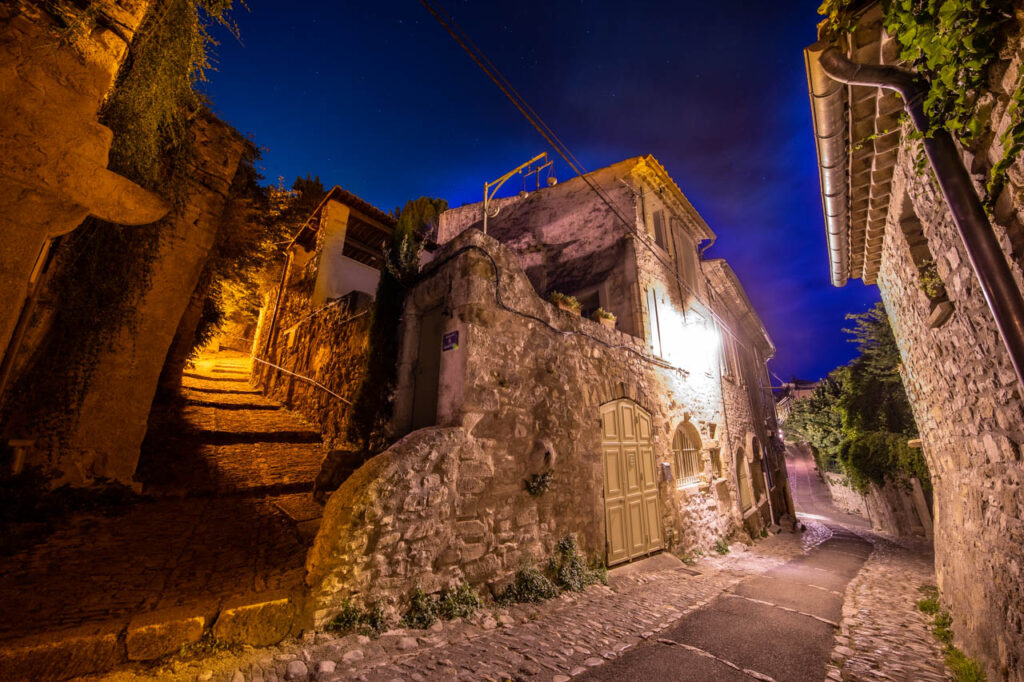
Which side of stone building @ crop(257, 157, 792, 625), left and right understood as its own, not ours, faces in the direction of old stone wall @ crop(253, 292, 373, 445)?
back

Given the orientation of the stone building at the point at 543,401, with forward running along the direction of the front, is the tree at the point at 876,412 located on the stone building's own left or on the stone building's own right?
on the stone building's own left

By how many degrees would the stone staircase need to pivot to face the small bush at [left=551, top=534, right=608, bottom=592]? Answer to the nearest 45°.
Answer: approximately 90° to its left

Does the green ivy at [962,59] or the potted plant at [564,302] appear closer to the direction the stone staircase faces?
the green ivy

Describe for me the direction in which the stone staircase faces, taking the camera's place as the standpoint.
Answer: facing the viewer

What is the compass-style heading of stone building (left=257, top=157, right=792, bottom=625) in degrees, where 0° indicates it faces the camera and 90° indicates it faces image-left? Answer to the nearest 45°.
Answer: approximately 315°

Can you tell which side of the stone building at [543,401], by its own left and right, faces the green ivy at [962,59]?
front

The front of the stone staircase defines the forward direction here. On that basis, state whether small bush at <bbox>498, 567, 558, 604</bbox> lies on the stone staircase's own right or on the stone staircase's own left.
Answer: on the stone staircase's own left
